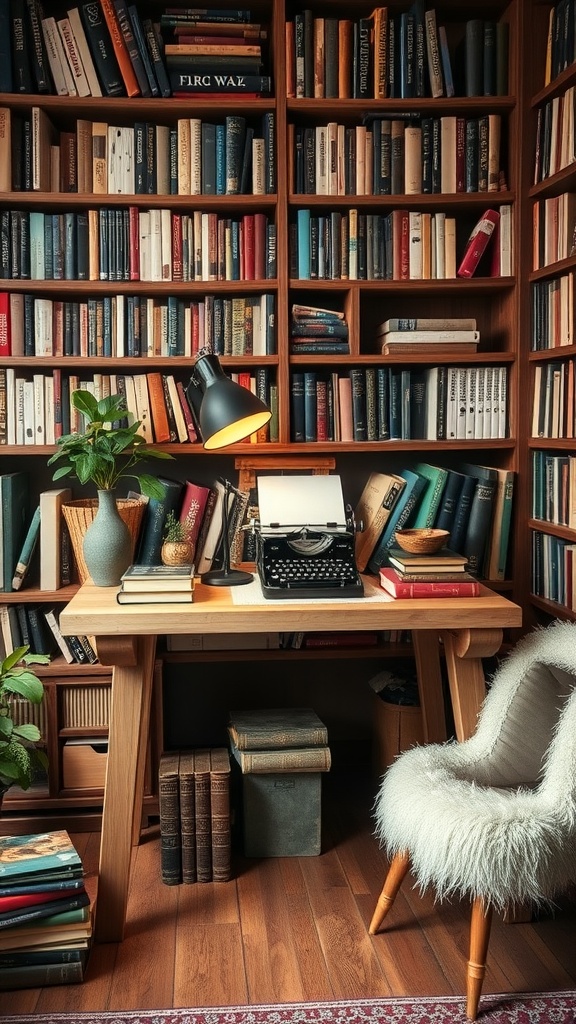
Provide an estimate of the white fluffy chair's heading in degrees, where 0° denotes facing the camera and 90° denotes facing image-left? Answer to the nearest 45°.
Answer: approximately 45°

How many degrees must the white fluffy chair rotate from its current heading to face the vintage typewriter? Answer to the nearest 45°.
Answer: approximately 90° to its right

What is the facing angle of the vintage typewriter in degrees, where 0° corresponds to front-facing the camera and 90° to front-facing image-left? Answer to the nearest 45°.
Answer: approximately 0°

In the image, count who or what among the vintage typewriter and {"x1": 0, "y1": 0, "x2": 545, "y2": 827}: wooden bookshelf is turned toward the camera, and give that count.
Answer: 2

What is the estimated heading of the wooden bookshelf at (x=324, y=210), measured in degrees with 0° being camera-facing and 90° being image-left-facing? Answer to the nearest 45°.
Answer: approximately 0°
